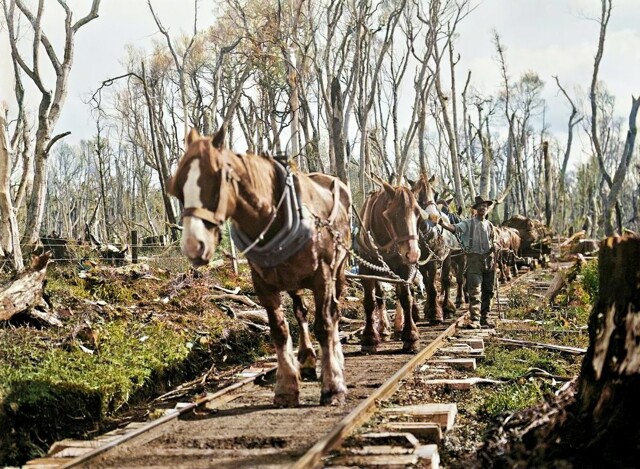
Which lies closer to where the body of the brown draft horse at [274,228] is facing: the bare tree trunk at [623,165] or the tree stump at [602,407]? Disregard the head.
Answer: the tree stump

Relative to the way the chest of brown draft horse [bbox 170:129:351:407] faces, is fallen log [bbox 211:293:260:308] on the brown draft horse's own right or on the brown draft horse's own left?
on the brown draft horse's own right

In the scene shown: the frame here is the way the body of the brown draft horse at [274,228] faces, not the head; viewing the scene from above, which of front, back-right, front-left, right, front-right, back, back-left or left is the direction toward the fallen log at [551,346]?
back

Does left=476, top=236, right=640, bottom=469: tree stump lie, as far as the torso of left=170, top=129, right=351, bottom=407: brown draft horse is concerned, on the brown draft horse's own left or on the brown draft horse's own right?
on the brown draft horse's own left

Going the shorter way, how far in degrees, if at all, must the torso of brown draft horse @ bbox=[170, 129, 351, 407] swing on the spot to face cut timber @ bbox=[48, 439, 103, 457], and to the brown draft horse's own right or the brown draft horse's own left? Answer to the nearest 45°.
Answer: approximately 45° to the brown draft horse's own right

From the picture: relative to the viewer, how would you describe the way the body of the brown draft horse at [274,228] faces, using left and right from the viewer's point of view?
facing the viewer and to the left of the viewer

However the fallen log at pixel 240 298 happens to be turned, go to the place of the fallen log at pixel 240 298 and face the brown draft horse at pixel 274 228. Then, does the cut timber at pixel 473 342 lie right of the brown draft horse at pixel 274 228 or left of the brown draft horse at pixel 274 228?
left

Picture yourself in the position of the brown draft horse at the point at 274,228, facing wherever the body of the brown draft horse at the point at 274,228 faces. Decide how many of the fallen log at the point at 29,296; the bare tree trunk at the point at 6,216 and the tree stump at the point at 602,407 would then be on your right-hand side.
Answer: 2

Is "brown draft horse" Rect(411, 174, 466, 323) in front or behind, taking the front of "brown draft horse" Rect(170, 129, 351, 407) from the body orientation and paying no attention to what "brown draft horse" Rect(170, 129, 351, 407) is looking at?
behind

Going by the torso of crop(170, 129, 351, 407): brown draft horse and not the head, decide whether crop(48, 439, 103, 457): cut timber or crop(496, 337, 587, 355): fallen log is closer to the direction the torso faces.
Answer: the cut timber

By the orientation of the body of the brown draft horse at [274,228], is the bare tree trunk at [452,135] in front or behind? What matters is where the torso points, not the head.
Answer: behind
